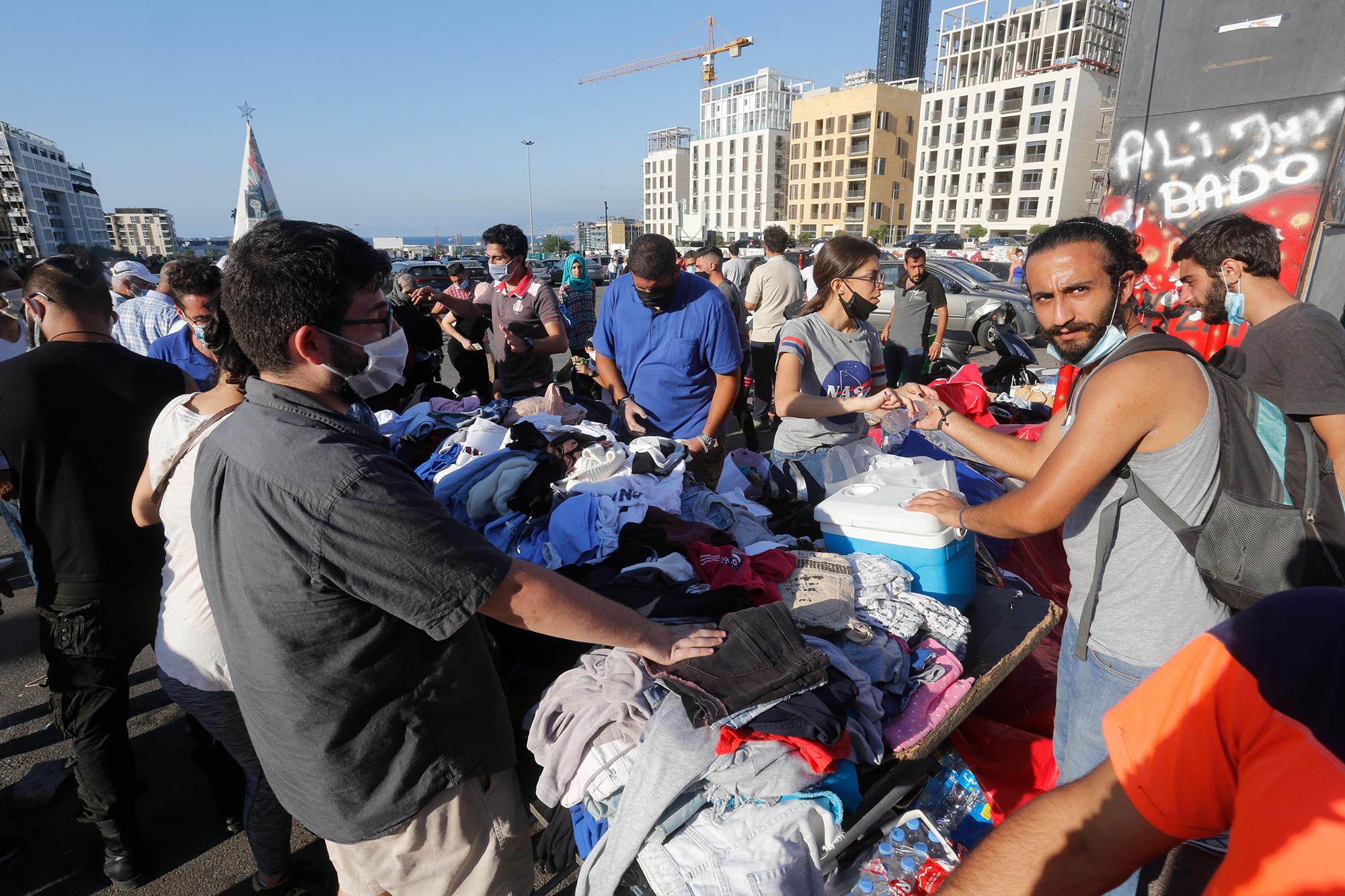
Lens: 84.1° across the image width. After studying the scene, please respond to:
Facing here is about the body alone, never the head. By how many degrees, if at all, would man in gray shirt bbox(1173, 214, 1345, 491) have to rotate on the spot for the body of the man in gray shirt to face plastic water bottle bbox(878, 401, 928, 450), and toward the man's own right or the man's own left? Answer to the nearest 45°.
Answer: approximately 45° to the man's own left

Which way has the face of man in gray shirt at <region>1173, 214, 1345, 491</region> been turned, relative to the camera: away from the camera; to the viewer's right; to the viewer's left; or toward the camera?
to the viewer's left

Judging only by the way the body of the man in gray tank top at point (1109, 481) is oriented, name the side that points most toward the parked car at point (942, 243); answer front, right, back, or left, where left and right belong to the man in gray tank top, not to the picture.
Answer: right

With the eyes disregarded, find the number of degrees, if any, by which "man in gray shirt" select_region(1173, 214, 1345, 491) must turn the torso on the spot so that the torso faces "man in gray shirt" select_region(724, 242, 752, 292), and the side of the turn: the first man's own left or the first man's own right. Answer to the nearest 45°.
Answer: approximately 45° to the first man's own right

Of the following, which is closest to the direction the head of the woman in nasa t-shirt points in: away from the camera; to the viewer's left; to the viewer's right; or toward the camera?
to the viewer's right

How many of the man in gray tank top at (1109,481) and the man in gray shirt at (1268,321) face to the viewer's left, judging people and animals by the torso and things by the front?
2

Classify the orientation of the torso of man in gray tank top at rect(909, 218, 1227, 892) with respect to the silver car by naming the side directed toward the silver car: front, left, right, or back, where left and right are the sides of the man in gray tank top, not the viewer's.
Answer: right

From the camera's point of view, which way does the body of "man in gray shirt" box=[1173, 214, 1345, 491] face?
to the viewer's left

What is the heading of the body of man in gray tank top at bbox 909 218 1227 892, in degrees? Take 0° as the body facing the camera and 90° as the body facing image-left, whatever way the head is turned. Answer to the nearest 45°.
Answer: approximately 90°

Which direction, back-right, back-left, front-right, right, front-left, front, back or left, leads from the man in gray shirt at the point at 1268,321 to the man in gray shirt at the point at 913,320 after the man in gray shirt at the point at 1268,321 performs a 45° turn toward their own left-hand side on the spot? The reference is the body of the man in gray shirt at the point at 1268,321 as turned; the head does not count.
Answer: right

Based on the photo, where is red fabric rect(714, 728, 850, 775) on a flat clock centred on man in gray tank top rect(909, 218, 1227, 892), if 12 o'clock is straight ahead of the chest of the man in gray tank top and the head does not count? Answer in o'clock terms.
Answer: The red fabric is roughly at 10 o'clock from the man in gray tank top.
